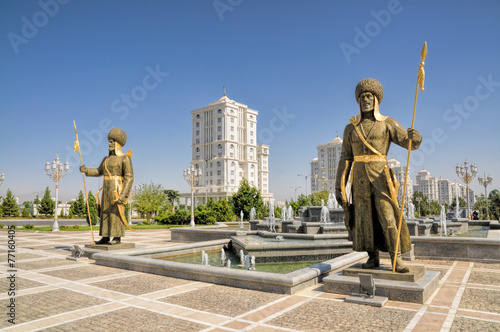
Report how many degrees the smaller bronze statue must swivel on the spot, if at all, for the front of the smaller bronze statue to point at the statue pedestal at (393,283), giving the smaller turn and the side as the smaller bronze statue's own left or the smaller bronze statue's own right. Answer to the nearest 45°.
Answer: approximately 90° to the smaller bronze statue's own left

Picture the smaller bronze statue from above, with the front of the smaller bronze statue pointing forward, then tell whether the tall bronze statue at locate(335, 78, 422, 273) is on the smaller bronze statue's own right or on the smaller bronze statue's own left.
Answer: on the smaller bronze statue's own left

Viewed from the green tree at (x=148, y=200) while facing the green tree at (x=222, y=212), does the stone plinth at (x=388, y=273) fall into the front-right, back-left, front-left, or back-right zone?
front-right

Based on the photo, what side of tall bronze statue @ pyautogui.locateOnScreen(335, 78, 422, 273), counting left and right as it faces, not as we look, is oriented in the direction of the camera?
front

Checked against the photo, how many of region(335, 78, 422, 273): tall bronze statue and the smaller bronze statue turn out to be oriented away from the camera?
0

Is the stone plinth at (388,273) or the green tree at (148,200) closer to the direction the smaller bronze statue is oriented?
the stone plinth

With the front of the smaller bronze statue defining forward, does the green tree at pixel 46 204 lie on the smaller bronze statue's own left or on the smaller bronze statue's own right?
on the smaller bronze statue's own right

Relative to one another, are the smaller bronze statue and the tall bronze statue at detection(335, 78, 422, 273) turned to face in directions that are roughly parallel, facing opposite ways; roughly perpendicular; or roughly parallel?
roughly parallel

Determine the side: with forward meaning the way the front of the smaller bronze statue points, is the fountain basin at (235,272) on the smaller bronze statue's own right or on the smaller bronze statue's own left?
on the smaller bronze statue's own left

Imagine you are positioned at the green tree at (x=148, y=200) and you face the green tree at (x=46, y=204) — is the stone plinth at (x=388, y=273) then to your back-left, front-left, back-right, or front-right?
back-left

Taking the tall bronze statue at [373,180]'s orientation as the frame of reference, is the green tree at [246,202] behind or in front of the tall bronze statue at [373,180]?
behind
